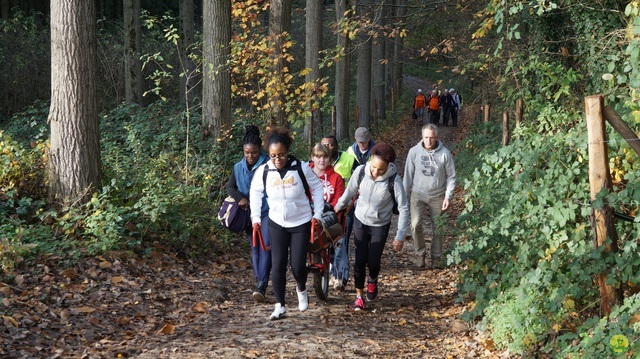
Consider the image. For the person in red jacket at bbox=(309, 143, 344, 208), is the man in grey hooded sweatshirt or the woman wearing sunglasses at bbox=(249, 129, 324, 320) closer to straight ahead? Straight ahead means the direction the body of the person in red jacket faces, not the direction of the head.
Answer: the woman wearing sunglasses

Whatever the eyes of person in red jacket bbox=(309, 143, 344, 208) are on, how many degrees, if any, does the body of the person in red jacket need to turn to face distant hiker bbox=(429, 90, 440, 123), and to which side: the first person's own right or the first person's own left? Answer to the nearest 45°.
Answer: approximately 180°

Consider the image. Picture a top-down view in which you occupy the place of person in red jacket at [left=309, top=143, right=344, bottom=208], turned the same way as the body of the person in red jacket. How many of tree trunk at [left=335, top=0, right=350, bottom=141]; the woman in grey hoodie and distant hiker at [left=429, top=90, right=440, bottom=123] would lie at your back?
2

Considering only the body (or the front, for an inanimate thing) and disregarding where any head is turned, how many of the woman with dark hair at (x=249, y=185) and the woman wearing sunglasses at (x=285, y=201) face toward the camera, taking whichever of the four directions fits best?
2

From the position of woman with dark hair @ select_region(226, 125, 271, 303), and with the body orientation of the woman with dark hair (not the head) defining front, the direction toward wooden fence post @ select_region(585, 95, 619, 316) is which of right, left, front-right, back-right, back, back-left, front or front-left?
front-left

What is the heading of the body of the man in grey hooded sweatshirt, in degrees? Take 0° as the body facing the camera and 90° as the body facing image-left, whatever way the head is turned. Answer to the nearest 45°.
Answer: approximately 0°

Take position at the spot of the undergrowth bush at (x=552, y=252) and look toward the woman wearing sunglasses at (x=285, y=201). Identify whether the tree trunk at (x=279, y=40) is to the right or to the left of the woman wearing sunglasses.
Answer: right

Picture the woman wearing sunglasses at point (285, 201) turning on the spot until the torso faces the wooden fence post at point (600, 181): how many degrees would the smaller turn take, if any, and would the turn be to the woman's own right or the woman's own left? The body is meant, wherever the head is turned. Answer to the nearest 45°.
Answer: approximately 45° to the woman's own left

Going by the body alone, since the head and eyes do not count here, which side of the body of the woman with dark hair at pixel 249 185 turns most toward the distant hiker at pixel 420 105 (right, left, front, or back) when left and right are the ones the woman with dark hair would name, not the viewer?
back
